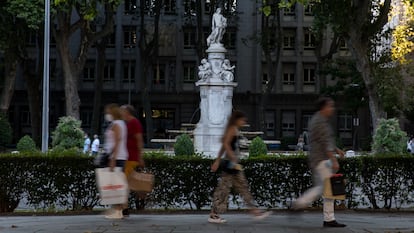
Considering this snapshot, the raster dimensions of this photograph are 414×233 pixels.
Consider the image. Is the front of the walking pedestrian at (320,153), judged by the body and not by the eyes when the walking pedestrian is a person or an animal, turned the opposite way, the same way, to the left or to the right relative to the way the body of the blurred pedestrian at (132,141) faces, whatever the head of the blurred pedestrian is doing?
the opposite way

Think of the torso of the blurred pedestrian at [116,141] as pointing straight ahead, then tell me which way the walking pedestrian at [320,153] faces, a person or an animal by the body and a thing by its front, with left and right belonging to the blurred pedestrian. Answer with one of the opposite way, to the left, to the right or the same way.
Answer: the opposite way
